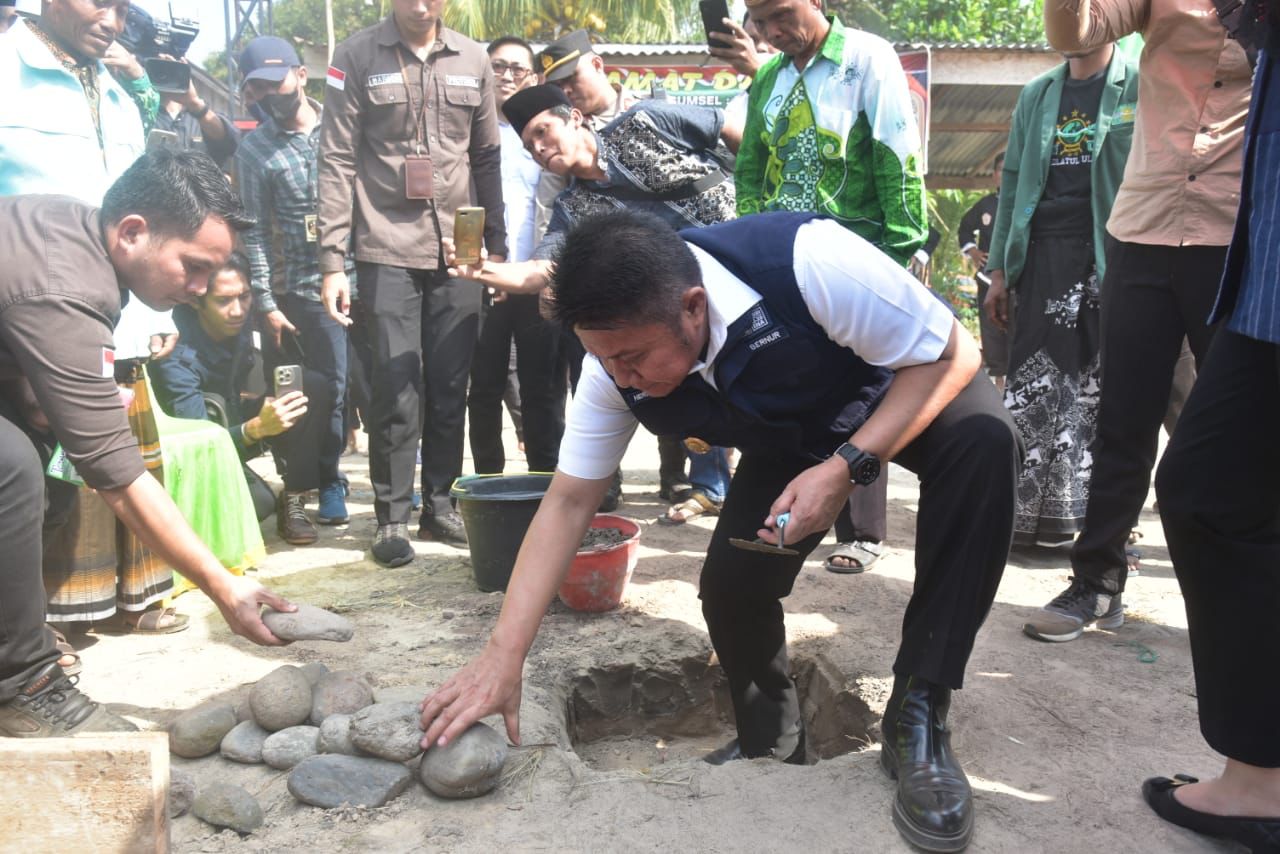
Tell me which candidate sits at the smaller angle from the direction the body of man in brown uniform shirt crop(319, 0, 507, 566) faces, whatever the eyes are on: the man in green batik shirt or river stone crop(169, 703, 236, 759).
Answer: the river stone

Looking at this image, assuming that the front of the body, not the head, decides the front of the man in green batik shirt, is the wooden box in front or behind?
in front

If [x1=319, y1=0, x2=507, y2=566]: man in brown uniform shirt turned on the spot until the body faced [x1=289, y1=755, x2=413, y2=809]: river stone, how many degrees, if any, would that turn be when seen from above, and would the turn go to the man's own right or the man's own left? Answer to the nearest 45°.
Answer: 0° — they already face it

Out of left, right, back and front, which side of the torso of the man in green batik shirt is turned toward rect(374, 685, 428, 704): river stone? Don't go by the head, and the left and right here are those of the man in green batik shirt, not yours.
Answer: front

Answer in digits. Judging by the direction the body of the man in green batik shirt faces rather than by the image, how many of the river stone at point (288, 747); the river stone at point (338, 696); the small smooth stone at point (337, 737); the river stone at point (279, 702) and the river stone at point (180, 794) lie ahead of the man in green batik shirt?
5

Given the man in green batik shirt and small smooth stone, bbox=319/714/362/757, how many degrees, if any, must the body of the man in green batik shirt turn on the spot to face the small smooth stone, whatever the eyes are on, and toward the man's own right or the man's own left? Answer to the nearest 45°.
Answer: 0° — they already face it

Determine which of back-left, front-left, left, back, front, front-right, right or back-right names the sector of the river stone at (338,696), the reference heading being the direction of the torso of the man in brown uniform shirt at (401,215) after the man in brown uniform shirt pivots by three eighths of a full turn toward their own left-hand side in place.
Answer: back-right

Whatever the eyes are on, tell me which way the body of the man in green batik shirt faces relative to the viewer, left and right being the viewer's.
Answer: facing the viewer and to the left of the viewer

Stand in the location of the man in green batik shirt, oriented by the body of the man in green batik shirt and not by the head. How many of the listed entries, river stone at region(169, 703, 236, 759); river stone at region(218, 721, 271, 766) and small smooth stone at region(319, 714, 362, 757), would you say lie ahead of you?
3

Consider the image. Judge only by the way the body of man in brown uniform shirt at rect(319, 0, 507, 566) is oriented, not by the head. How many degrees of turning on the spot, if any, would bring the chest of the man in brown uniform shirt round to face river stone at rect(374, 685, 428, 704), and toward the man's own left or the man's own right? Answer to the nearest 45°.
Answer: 0° — they already face it

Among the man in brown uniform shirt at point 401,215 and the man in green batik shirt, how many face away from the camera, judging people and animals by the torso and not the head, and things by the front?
0

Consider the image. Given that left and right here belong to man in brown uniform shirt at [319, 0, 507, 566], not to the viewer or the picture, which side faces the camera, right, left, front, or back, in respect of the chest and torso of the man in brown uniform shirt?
front
